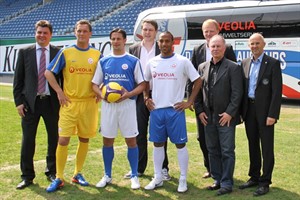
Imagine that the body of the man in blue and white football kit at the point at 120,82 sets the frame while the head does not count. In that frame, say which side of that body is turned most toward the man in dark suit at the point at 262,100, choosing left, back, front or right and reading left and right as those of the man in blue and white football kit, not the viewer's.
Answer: left

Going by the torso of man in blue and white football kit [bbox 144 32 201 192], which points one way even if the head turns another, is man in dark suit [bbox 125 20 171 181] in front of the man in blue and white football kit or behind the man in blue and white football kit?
behind

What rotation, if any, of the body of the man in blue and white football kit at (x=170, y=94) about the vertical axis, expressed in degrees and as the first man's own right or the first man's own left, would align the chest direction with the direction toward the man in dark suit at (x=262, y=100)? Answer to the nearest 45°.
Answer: approximately 90° to the first man's own left

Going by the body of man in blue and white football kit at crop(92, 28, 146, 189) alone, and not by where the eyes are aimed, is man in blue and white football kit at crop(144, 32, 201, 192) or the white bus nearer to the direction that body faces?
the man in blue and white football kit

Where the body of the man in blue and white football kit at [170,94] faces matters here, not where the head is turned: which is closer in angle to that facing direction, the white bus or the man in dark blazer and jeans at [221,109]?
the man in dark blazer and jeans

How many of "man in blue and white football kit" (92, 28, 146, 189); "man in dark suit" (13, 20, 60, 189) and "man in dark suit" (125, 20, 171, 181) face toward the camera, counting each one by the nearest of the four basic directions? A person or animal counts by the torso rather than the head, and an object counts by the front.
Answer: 3

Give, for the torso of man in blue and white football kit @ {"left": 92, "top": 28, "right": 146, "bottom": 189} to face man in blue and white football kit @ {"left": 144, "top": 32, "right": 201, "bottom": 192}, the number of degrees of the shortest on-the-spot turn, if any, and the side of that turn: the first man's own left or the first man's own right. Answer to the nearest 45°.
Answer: approximately 90° to the first man's own left

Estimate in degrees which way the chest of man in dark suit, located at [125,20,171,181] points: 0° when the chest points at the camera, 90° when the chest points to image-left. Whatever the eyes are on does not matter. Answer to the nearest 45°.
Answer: approximately 0°
